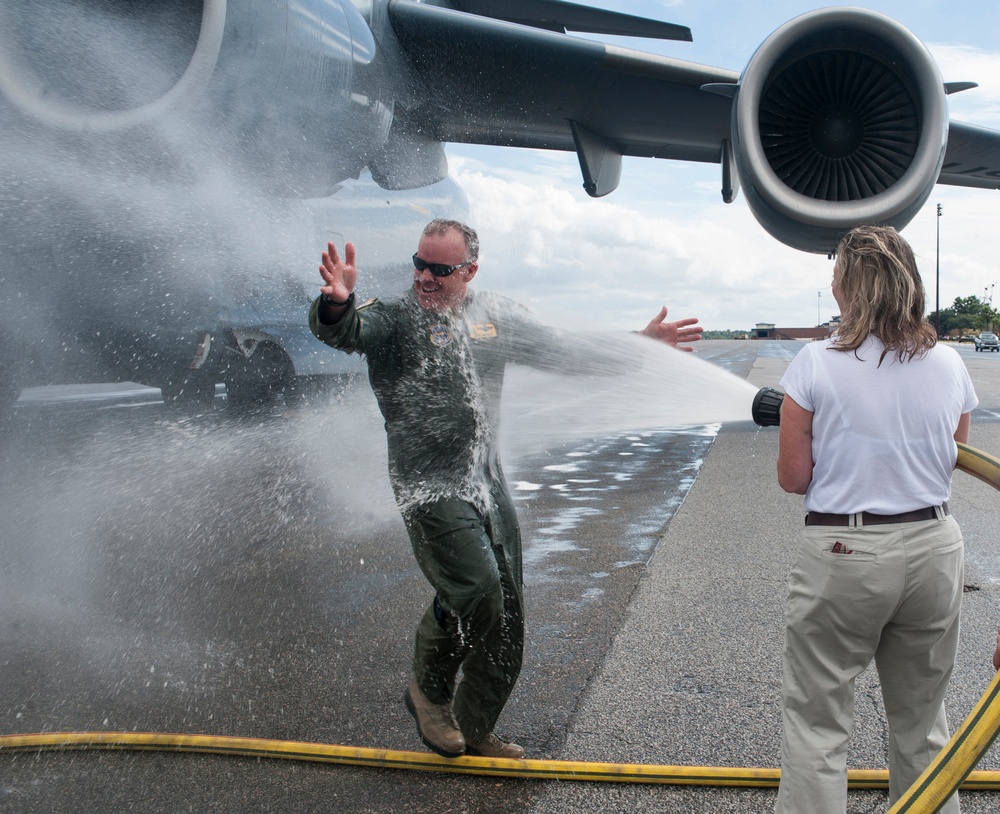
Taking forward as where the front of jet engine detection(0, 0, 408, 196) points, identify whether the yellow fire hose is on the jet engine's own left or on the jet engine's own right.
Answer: on the jet engine's own left

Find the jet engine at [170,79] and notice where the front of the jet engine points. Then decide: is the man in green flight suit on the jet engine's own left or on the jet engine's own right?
on the jet engine's own left

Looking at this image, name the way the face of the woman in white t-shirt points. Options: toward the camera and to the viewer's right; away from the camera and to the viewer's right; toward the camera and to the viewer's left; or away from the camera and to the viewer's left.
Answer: away from the camera and to the viewer's left

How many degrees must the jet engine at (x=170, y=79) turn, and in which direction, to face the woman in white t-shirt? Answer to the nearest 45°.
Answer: approximately 90° to its left

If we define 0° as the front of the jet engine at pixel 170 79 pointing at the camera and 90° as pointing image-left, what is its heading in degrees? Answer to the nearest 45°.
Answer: approximately 45°
